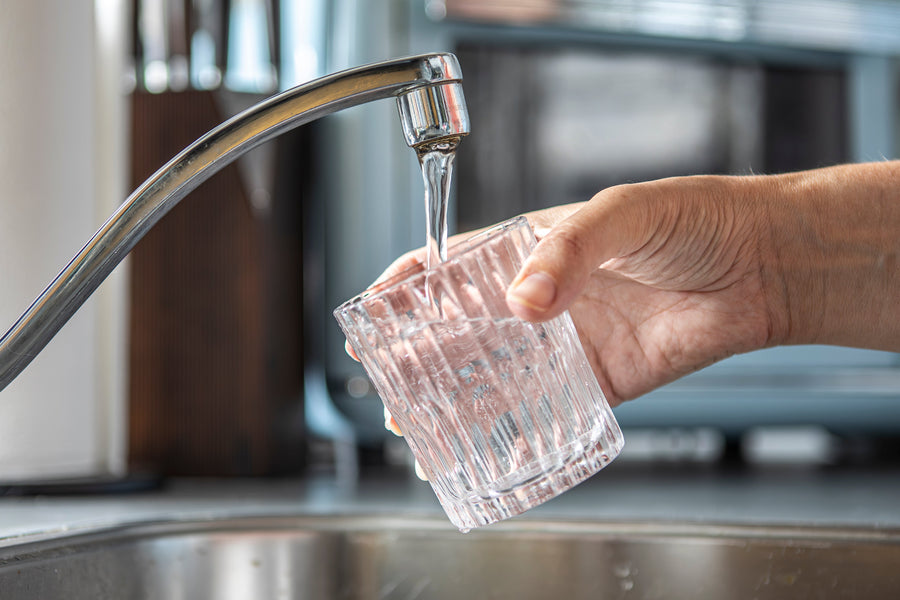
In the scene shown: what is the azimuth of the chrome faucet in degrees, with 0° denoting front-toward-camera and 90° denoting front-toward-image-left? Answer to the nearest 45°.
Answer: approximately 270°
